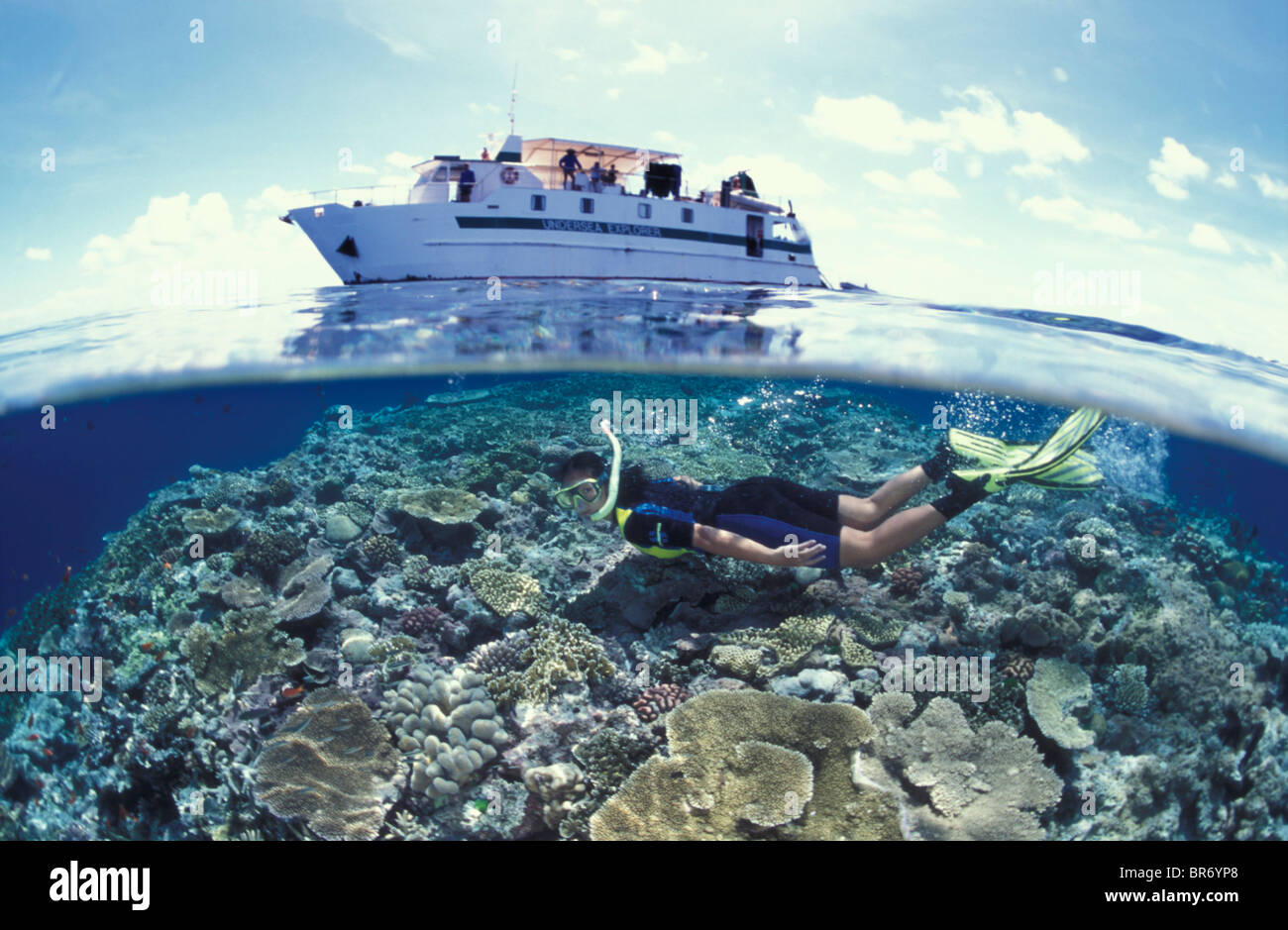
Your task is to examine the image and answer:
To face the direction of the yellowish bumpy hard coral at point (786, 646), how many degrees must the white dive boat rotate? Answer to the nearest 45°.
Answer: approximately 90° to its left

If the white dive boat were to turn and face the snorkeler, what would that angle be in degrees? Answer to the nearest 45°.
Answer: approximately 90° to its left

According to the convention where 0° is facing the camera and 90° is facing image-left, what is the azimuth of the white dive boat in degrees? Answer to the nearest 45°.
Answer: approximately 90°

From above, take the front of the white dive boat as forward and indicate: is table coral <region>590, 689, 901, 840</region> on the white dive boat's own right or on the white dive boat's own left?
on the white dive boat's own left

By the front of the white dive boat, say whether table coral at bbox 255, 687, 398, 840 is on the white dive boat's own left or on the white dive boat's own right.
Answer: on the white dive boat's own left

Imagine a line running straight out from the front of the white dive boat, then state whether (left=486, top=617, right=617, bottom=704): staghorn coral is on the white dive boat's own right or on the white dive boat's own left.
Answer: on the white dive boat's own left

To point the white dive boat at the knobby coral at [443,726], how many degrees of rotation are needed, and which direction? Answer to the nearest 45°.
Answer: approximately 90° to its left
